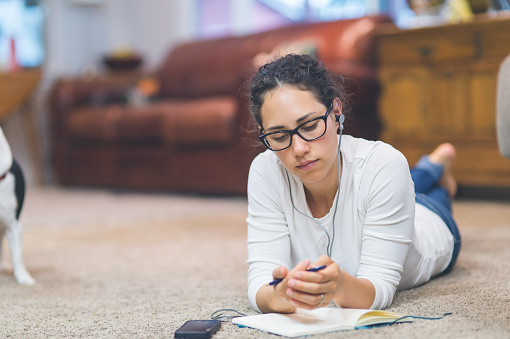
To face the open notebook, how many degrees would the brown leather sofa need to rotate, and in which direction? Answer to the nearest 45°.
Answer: approximately 45° to its left

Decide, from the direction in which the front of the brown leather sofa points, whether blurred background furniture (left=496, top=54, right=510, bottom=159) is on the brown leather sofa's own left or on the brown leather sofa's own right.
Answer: on the brown leather sofa's own left

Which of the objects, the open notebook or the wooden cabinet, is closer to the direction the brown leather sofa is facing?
the open notebook

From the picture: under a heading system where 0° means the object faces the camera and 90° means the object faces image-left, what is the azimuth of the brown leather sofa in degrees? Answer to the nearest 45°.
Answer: approximately 45°

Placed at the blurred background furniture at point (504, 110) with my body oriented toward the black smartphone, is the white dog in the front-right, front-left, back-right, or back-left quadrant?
front-right

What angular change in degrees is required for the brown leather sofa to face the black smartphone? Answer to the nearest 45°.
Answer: approximately 45° to its left

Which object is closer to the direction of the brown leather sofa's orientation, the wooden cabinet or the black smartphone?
the black smartphone

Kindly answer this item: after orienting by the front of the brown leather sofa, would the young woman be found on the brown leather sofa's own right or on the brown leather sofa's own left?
on the brown leather sofa's own left

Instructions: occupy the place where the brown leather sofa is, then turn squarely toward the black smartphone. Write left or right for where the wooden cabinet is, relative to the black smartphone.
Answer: left
